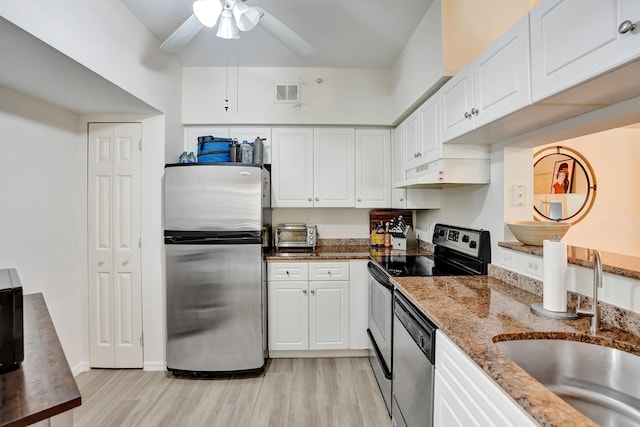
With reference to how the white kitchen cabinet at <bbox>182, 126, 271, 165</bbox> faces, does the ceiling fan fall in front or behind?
in front

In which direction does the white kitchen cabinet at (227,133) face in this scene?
toward the camera

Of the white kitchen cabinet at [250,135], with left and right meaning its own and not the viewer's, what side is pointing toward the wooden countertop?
front

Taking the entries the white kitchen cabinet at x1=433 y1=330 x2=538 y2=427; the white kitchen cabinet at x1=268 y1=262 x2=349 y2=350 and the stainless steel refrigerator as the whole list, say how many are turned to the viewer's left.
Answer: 1

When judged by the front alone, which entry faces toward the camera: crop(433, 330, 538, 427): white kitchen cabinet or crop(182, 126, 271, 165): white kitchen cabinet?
crop(182, 126, 271, 165): white kitchen cabinet

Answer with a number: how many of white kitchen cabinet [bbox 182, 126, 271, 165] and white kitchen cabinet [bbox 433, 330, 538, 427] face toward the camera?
1

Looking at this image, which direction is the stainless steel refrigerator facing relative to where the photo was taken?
toward the camera

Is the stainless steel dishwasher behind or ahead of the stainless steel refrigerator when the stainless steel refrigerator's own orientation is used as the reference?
ahead

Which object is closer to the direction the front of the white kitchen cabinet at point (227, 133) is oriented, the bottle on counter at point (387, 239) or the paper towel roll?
the paper towel roll

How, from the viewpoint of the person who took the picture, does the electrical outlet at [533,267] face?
facing the viewer and to the left of the viewer

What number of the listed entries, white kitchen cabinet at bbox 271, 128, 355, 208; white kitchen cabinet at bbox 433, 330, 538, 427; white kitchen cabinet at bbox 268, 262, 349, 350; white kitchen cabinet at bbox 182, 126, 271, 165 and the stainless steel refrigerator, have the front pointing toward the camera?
4

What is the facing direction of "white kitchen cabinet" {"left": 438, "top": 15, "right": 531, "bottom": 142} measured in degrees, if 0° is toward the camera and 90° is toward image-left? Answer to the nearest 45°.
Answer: approximately 45°

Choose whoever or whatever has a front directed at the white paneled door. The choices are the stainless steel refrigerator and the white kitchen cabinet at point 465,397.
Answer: the white kitchen cabinet
